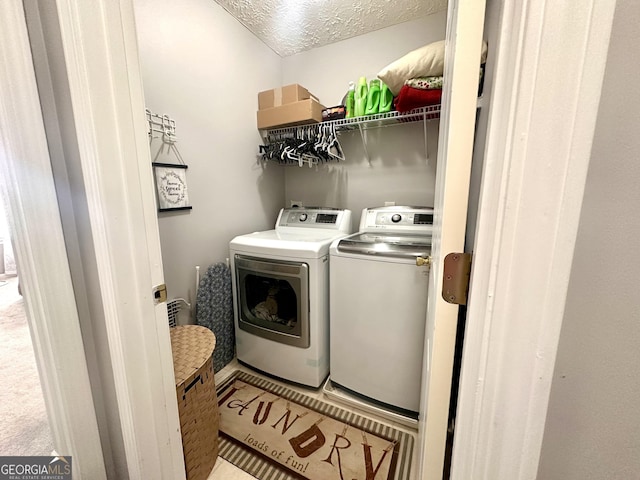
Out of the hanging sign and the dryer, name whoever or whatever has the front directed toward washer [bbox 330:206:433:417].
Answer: the hanging sign

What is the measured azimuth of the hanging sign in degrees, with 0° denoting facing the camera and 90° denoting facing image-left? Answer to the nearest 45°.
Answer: approximately 315°

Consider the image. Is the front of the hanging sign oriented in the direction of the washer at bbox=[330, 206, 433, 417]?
yes

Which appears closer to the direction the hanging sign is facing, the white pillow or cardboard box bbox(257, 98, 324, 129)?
the white pillow
